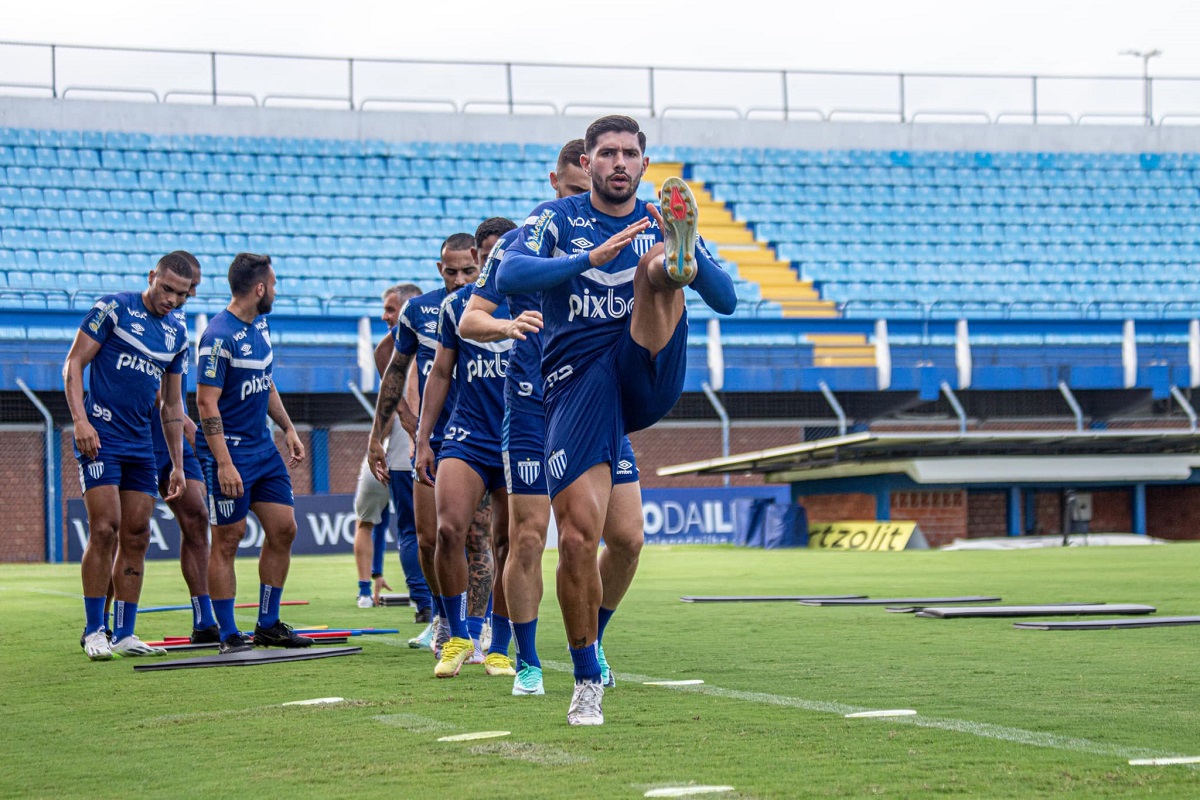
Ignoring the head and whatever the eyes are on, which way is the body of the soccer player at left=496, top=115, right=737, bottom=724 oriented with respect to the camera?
toward the camera

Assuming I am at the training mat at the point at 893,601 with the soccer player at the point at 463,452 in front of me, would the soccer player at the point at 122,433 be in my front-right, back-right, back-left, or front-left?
front-right

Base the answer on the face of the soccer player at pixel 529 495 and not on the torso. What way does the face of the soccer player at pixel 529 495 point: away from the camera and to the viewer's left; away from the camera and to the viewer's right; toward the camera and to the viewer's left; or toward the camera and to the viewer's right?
toward the camera and to the viewer's right

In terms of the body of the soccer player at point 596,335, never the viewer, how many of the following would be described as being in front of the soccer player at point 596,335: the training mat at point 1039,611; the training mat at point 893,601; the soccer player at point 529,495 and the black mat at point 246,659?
0

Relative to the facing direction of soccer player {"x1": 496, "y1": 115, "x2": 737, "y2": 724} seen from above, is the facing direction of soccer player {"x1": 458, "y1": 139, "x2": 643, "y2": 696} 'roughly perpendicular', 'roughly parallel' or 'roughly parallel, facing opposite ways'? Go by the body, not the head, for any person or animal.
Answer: roughly parallel

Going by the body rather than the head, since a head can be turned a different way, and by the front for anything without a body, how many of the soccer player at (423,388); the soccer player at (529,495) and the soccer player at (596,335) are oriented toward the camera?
3

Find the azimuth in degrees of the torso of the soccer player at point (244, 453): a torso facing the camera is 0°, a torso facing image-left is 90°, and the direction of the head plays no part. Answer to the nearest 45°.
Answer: approximately 315°

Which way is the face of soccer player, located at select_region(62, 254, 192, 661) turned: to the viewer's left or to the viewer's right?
to the viewer's right

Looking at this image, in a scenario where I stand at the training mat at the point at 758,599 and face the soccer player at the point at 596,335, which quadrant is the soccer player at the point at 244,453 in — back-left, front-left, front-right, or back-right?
front-right

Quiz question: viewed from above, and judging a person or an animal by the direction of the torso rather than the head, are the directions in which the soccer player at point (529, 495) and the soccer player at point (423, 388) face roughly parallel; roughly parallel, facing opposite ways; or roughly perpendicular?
roughly parallel

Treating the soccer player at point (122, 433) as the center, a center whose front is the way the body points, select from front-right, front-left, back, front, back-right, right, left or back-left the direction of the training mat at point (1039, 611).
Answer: front-left

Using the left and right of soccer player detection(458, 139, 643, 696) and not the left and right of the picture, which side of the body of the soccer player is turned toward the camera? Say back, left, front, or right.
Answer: front

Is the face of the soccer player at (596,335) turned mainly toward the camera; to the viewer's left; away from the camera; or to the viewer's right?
toward the camera

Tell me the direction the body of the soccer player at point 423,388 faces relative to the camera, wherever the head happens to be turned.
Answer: toward the camera

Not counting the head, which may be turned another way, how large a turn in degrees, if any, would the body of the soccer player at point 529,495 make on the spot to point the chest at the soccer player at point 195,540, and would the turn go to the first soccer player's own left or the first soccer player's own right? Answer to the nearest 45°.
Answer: approximately 135° to the first soccer player's own right

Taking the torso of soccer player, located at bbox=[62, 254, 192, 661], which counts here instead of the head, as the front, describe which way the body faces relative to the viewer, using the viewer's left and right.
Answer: facing the viewer and to the right of the viewer
